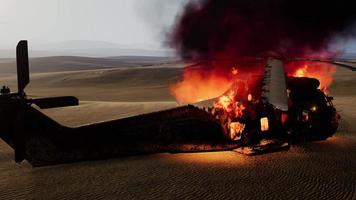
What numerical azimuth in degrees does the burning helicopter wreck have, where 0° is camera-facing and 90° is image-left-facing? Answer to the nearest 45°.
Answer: approximately 270°
